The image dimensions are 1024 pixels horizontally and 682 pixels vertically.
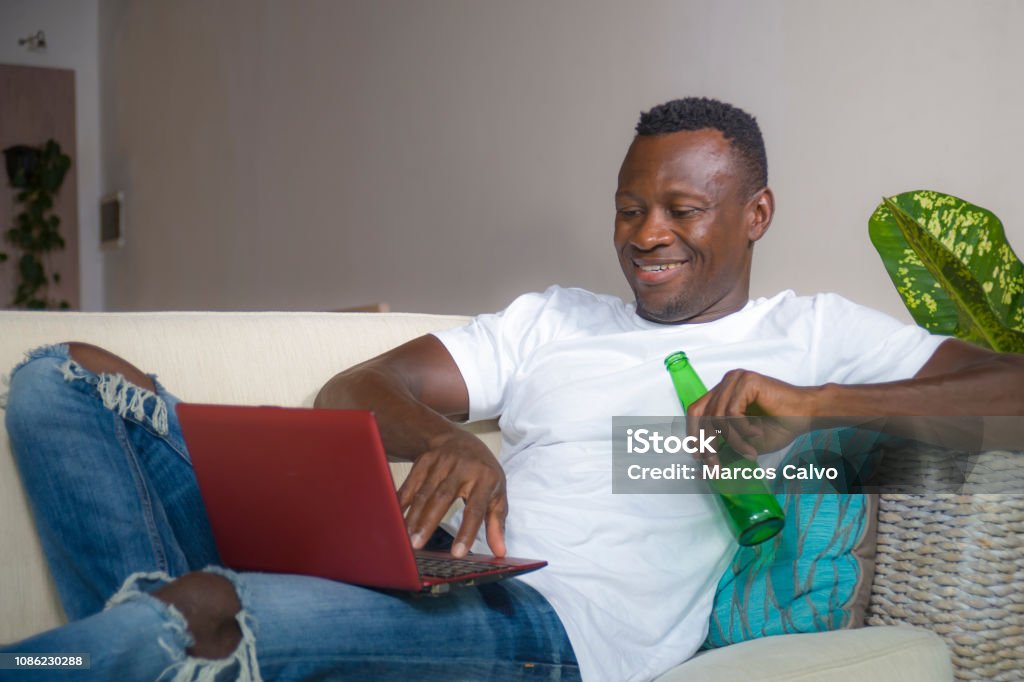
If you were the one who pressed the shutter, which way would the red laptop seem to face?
facing away from the viewer and to the right of the viewer

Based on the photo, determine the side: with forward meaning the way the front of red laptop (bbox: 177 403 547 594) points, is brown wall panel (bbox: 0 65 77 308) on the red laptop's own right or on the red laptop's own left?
on the red laptop's own left

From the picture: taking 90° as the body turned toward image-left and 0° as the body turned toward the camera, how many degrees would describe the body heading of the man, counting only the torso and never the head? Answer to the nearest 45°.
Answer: approximately 45°

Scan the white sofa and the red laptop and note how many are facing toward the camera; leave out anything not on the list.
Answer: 1

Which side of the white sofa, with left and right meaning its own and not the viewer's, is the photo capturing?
front

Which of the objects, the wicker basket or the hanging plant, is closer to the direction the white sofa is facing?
the wicker basket

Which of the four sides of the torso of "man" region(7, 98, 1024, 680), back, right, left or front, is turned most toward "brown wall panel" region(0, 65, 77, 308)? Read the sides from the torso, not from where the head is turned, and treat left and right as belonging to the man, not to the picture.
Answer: right

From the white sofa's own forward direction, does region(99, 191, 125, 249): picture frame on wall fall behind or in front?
behind

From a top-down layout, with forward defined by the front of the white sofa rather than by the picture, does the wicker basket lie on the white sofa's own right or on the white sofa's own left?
on the white sofa's own left

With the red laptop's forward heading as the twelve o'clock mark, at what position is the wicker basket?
The wicker basket is roughly at 1 o'clock from the red laptop.
